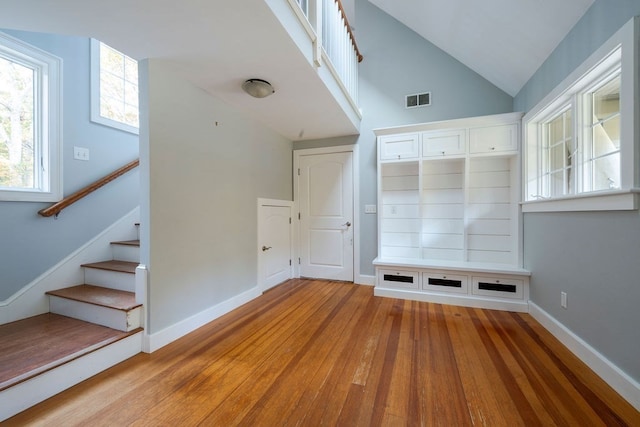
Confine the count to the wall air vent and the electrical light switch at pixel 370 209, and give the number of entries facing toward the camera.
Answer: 2

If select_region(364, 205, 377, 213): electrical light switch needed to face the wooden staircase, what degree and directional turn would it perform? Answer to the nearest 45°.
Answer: approximately 45° to its right

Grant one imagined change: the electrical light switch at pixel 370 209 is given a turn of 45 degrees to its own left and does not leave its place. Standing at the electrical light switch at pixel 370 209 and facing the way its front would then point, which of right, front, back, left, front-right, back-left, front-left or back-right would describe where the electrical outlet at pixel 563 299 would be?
front

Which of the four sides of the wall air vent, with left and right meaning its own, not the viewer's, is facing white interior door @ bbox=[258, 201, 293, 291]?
right

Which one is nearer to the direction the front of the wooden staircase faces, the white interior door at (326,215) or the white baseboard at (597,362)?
the white baseboard

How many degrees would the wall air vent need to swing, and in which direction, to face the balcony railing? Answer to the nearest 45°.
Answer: approximately 45° to its right

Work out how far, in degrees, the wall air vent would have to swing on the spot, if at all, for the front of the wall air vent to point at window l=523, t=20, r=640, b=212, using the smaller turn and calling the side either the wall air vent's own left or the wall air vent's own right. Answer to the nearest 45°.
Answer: approximately 45° to the wall air vent's own left
